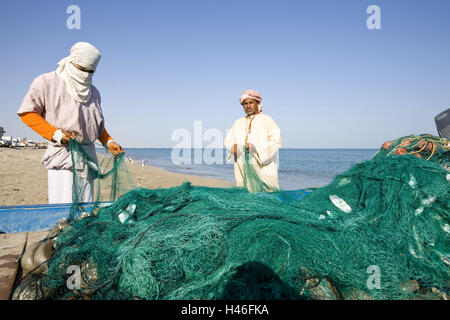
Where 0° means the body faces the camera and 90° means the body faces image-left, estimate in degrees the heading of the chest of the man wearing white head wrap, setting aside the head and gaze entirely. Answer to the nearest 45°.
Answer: approximately 315°

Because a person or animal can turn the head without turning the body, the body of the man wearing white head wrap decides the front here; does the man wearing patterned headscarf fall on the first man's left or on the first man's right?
on the first man's left
